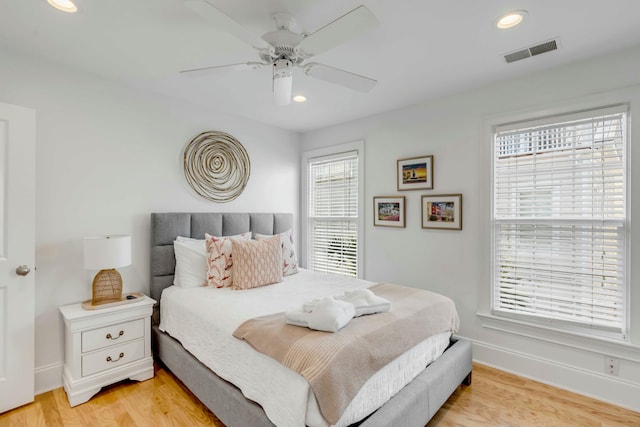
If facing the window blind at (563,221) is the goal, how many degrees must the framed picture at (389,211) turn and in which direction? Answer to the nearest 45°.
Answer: approximately 90° to its left

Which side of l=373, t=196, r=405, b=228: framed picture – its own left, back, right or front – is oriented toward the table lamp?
front

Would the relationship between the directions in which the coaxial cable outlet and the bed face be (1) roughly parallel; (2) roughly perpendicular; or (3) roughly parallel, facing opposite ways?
roughly perpendicular

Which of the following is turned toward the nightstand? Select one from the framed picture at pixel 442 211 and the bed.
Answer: the framed picture

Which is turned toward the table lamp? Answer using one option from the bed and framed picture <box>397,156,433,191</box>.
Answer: the framed picture

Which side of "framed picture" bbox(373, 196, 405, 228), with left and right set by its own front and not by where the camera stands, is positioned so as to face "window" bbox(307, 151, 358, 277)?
right

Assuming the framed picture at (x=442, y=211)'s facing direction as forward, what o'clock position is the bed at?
The bed is roughly at 12 o'clock from the framed picture.

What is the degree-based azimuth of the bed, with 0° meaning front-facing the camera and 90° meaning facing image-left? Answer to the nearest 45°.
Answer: approximately 315°

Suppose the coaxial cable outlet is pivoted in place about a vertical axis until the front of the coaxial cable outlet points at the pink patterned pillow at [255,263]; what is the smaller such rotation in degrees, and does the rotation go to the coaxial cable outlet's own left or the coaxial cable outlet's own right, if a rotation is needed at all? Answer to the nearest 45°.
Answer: approximately 45° to the coaxial cable outlet's own right

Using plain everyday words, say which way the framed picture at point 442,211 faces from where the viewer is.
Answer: facing the viewer and to the left of the viewer
